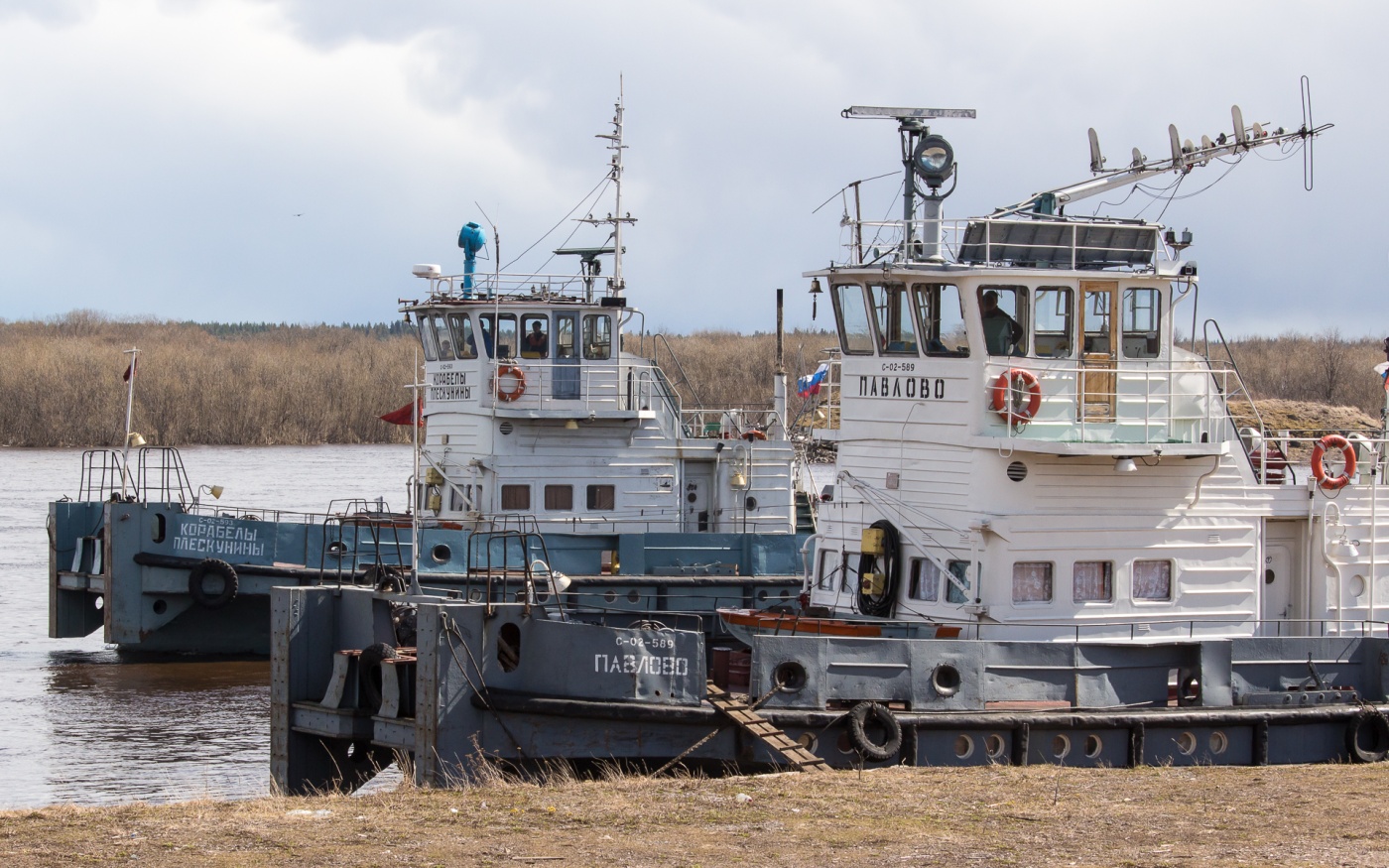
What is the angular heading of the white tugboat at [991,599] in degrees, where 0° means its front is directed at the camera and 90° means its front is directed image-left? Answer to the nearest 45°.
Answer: approximately 45°
